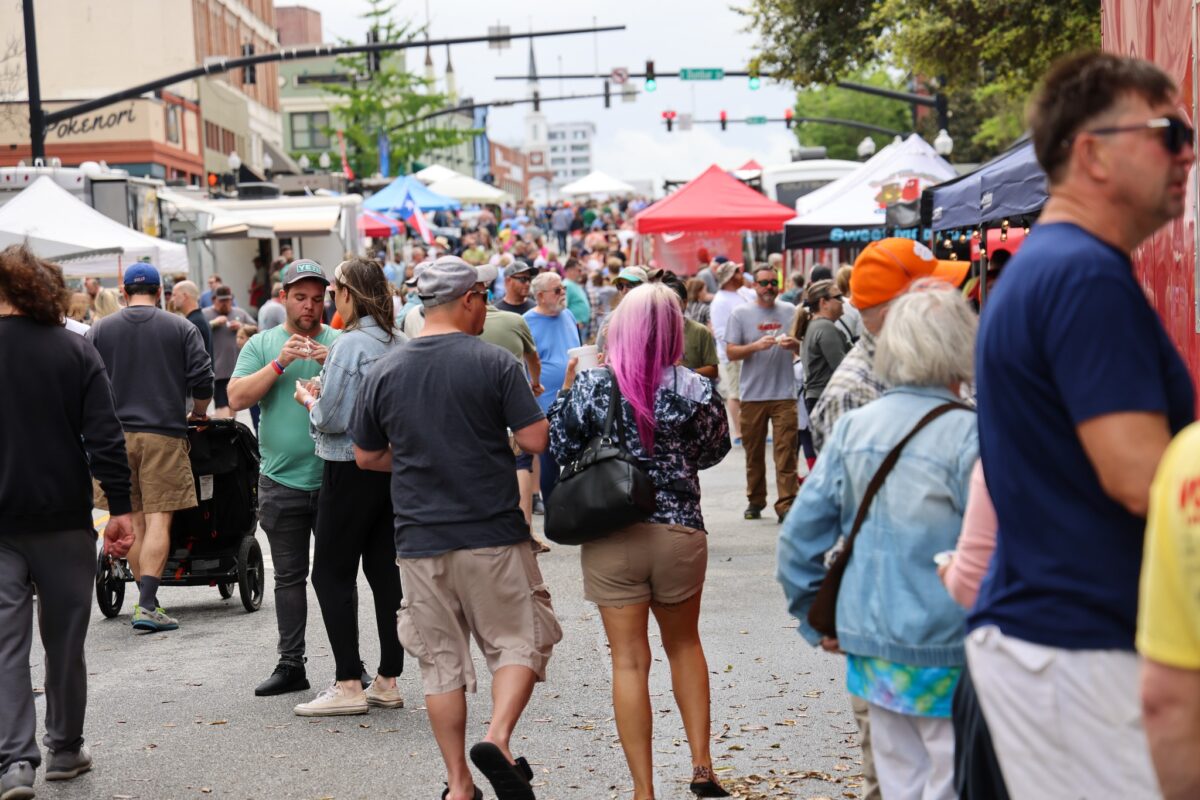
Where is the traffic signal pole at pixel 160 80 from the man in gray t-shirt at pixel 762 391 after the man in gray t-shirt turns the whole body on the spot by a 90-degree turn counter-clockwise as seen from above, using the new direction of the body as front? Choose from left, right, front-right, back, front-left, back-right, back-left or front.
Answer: back-left

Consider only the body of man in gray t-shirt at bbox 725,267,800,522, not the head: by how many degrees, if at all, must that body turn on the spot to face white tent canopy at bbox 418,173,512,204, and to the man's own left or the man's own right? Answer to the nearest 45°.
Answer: approximately 180°

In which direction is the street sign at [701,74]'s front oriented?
toward the camera

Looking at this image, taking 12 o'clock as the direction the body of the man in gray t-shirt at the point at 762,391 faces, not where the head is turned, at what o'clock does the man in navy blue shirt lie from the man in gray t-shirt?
The man in navy blue shirt is roughly at 12 o'clock from the man in gray t-shirt.

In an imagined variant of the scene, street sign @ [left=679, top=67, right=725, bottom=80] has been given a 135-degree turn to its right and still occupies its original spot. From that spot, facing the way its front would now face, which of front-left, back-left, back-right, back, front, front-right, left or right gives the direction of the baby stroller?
back-left

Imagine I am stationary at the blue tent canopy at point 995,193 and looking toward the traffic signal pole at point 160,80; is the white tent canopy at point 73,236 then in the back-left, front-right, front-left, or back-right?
front-left

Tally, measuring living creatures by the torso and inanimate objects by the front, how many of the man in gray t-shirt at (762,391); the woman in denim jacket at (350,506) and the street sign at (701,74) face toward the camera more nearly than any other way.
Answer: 2

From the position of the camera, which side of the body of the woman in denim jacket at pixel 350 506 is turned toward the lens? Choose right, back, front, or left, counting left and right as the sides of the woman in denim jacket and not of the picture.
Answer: left

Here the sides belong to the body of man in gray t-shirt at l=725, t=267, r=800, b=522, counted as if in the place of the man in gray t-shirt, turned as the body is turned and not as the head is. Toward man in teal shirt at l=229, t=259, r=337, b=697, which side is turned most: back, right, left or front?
front

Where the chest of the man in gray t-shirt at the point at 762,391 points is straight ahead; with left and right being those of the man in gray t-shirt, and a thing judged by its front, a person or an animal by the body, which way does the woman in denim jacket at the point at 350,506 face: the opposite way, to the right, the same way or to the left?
to the right

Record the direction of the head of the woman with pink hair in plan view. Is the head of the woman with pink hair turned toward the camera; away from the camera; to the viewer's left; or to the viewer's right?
away from the camera

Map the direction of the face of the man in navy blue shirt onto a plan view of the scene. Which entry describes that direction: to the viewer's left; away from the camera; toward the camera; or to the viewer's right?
to the viewer's right

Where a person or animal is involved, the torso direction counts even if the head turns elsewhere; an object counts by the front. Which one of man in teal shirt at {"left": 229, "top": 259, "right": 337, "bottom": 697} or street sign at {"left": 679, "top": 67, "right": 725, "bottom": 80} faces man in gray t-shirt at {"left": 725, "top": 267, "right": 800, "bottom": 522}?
the street sign

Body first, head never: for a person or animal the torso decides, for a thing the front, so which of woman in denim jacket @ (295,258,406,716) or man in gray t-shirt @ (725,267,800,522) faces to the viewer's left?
the woman in denim jacket

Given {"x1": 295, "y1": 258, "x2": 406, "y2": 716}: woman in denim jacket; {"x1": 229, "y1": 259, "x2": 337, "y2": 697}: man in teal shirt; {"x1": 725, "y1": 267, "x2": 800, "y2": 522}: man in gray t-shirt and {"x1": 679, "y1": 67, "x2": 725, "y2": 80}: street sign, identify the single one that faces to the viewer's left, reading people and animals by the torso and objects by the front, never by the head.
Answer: the woman in denim jacket
